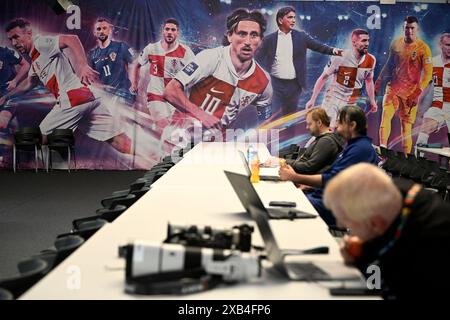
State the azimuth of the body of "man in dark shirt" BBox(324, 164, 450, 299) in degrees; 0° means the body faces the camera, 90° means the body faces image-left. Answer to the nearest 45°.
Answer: approximately 90°

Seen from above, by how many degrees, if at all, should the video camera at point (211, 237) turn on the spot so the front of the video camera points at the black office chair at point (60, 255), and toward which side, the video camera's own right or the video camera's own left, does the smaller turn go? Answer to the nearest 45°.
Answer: approximately 45° to the video camera's own right

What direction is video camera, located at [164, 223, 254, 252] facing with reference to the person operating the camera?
facing to the left of the viewer

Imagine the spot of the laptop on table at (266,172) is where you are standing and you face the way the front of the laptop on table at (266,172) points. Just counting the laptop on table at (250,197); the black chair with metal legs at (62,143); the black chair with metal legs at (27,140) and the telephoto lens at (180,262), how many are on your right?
2

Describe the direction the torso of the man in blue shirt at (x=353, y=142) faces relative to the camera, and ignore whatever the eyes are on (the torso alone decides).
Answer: to the viewer's left

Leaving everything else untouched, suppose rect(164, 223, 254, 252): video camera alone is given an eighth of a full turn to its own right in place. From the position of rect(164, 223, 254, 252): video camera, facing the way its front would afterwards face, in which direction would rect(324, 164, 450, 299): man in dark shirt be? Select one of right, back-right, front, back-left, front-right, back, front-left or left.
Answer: back

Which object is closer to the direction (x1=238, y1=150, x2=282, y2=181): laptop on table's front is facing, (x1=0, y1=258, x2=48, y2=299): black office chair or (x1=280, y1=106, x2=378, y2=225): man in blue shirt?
the man in blue shirt

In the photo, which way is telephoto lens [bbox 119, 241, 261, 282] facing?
to the viewer's left

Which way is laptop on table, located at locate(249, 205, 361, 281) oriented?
to the viewer's right

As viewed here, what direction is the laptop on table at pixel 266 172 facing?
to the viewer's right

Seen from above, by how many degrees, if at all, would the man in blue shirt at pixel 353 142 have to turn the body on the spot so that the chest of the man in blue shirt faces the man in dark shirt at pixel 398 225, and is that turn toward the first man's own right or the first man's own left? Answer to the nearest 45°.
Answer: approximately 90° to the first man's own left
